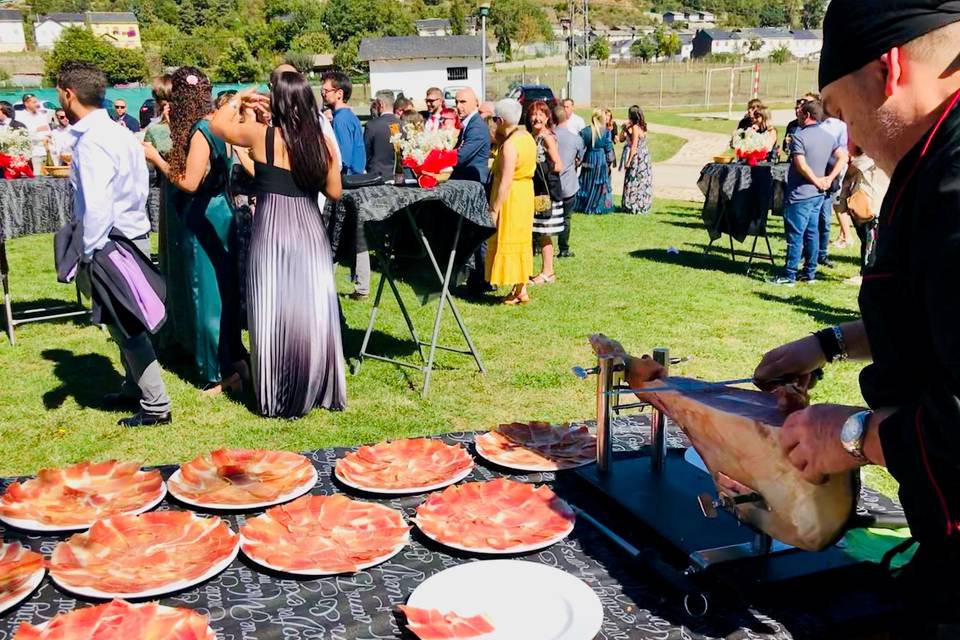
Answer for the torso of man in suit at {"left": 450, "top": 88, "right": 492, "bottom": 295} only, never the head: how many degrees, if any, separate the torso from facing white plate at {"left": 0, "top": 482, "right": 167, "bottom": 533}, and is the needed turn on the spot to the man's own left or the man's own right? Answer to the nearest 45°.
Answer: approximately 90° to the man's own left

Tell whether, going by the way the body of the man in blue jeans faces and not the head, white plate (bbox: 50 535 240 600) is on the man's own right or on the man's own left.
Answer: on the man's own left

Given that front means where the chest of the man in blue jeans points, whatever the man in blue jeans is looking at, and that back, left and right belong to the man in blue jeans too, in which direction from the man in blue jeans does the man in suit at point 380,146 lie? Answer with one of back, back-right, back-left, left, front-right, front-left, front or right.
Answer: front-left

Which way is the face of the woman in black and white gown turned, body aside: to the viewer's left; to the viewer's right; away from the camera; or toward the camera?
away from the camera

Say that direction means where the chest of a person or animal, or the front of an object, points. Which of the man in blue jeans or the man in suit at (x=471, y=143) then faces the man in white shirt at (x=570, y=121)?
the man in blue jeans

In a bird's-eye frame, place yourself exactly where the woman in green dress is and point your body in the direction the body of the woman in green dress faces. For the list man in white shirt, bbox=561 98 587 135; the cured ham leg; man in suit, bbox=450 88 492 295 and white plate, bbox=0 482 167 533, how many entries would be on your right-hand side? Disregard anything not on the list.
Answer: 2
